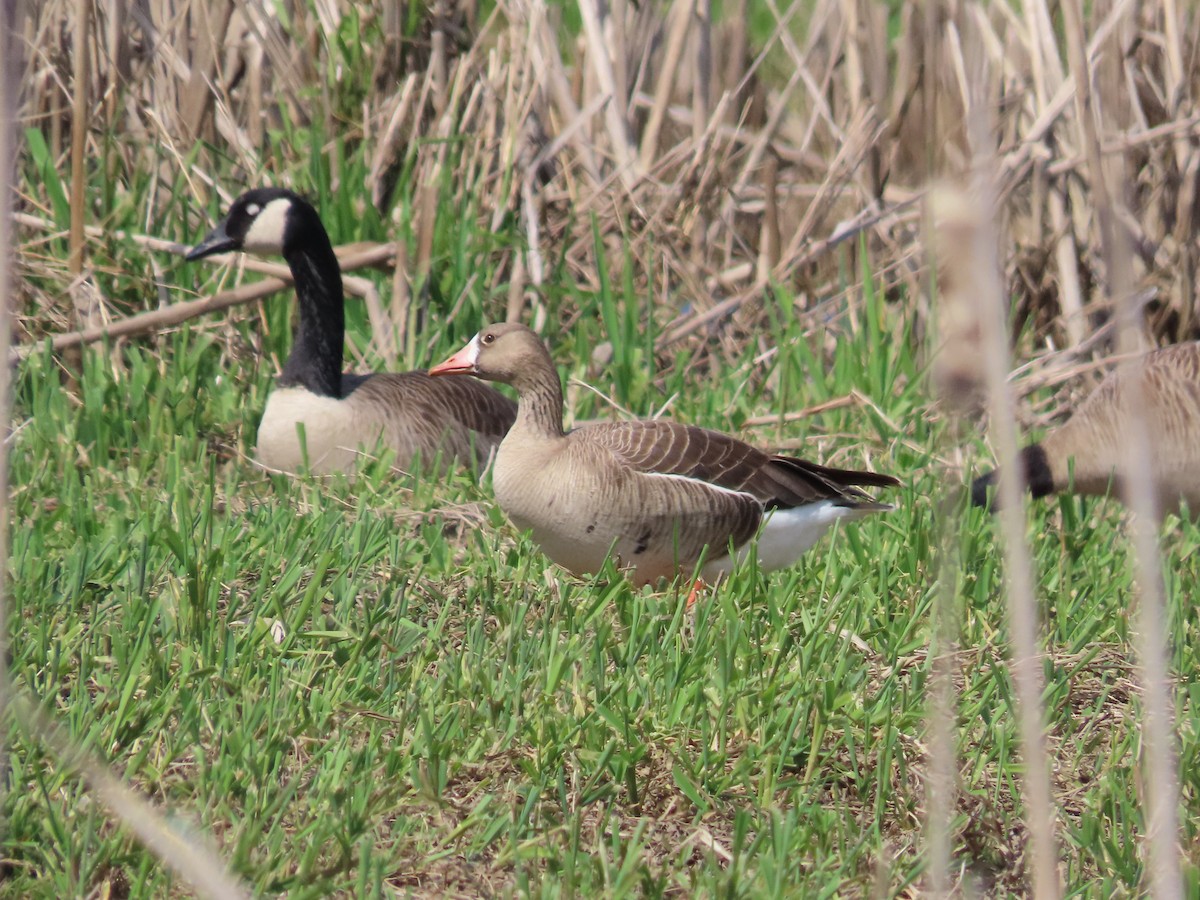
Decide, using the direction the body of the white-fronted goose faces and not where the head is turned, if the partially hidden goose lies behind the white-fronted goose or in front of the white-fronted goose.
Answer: behind

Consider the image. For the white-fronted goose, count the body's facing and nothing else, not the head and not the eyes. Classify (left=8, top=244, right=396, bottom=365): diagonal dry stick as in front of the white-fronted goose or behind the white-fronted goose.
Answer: in front

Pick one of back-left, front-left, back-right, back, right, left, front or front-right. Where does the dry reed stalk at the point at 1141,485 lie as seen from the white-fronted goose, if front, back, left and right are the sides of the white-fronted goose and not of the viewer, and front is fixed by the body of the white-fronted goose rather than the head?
left

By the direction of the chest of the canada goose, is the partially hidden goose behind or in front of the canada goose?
behind

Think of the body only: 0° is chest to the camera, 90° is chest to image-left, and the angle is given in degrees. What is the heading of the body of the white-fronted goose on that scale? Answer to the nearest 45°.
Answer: approximately 90°

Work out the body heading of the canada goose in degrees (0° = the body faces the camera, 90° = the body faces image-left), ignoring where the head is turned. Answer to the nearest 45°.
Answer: approximately 90°

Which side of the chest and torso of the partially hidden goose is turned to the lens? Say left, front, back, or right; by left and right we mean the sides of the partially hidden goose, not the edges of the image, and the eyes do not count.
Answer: left

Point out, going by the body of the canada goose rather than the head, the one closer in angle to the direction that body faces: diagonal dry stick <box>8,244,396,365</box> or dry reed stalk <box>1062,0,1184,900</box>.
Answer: the diagonal dry stick

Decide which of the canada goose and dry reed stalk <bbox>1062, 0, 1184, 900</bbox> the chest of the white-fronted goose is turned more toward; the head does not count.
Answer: the canada goose

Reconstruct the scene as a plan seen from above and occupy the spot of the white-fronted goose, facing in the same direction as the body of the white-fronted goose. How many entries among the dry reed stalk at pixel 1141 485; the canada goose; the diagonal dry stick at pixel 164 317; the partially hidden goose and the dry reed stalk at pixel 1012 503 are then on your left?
2
